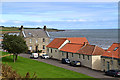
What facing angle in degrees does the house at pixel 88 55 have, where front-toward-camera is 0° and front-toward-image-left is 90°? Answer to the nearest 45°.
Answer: approximately 45°

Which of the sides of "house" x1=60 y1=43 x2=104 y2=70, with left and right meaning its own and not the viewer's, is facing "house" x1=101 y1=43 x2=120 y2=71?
left
